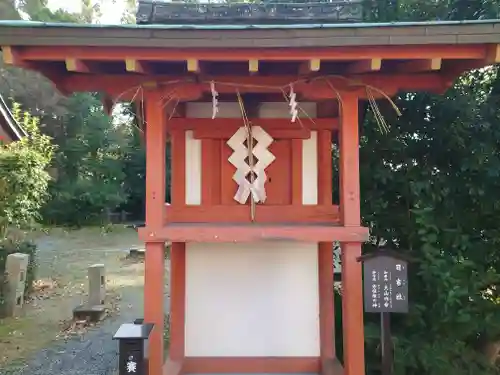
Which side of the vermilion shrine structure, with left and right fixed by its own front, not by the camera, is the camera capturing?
front

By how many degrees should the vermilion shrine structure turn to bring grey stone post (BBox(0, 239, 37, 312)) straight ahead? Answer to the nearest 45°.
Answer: approximately 135° to its right

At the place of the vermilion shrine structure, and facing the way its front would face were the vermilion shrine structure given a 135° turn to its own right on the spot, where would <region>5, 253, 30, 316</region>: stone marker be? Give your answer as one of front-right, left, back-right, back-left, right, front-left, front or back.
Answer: front
